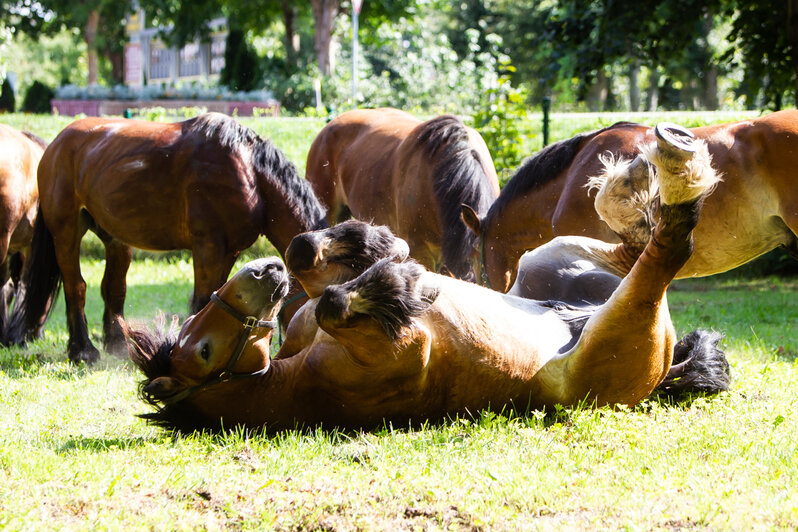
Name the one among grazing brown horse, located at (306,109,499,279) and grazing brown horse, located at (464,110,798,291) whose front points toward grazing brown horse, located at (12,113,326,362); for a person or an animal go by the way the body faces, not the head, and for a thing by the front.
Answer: grazing brown horse, located at (464,110,798,291)

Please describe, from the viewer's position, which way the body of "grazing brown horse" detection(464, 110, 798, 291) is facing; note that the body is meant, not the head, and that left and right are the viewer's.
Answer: facing to the left of the viewer

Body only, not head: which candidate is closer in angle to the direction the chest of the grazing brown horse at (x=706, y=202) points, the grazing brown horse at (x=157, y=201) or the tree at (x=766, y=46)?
the grazing brown horse

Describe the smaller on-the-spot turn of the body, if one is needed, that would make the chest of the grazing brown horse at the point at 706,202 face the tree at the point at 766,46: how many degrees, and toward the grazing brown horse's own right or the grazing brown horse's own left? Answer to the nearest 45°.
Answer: approximately 90° to the grazing brown horse's own right

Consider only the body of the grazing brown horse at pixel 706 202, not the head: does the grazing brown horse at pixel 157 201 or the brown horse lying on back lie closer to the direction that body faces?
the grazing brown horse

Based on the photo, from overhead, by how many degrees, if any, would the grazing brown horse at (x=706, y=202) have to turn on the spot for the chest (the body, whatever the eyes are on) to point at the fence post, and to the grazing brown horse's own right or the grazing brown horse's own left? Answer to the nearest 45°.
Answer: approximately 90° to the grazing brown horse's own right

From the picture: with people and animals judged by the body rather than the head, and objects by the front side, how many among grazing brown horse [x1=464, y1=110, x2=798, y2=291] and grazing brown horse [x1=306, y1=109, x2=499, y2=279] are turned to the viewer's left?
1
